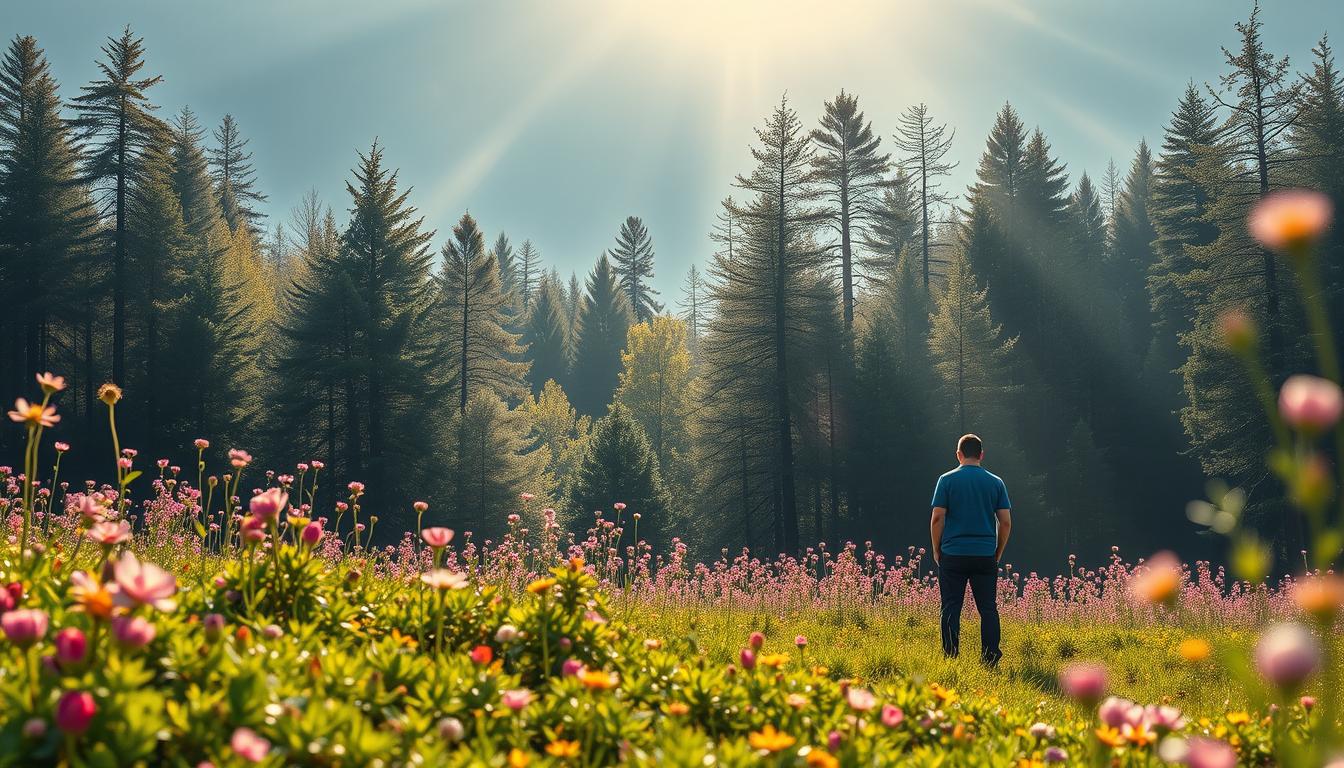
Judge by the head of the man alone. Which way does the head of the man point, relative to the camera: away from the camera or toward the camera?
away from the camera

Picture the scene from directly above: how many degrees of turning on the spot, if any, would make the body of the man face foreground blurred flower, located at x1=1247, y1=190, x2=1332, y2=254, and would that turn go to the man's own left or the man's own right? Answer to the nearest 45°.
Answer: approximately 180°

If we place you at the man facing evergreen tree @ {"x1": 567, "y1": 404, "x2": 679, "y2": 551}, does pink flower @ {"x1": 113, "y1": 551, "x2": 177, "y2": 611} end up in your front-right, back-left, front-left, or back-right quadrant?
back-left

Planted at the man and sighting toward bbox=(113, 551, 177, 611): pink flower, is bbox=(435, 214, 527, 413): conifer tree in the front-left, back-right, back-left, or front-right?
back-right

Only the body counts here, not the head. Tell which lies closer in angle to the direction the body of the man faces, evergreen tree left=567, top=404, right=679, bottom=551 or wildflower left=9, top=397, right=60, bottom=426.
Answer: the evergreen tree

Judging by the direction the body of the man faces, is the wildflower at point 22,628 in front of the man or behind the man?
behind

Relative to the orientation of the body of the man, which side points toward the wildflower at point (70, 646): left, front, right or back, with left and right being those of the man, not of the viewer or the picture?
back

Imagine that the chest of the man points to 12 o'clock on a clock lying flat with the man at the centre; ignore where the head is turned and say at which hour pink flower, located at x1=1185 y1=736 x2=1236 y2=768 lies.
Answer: The pink flower is roughly at 6 o'clock from the man.

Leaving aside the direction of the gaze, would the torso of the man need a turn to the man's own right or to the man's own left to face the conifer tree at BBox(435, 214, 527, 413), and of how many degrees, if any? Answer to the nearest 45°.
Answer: approximately 45° to the man's own left

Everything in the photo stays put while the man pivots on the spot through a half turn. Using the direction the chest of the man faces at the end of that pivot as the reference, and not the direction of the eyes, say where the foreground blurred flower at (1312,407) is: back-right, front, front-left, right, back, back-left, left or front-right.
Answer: front

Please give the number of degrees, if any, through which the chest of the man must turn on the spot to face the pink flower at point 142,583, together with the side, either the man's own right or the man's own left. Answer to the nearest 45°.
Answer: approximately 180°

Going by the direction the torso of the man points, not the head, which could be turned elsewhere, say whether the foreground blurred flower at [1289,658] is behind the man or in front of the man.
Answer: behind

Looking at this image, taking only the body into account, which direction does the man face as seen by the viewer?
away from the camera
